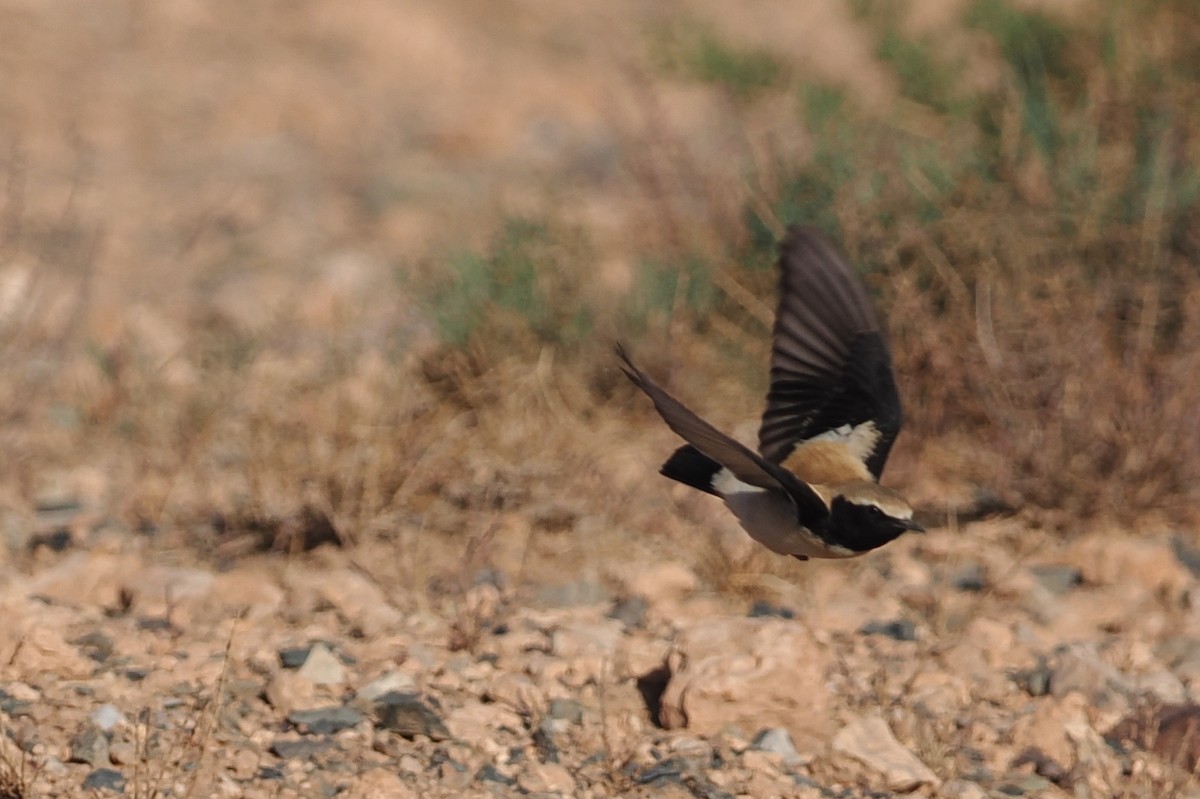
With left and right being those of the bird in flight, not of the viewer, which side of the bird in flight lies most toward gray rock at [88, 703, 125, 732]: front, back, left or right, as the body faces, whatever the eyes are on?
back

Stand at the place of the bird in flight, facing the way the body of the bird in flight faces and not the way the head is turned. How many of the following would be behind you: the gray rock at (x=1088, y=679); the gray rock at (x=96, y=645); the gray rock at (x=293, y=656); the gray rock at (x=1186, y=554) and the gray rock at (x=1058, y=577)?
2

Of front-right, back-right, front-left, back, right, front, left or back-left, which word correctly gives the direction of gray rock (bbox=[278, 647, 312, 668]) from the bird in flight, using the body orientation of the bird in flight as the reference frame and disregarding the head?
back

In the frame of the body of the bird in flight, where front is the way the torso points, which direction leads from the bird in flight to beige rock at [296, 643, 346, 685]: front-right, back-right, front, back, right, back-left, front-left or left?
back

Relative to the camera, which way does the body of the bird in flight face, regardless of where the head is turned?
to the viewer's right

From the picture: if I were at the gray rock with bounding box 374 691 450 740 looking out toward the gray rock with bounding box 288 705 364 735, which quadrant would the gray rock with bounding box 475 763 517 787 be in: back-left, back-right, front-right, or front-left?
back-left

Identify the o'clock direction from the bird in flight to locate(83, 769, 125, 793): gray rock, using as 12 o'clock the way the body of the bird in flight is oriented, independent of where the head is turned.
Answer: The gray rock is roughly at 5 o'clock from the bird in flight.

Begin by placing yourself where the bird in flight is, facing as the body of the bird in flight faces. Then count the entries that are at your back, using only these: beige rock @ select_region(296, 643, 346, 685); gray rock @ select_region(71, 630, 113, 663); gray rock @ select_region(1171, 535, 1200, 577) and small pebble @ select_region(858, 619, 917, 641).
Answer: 2
